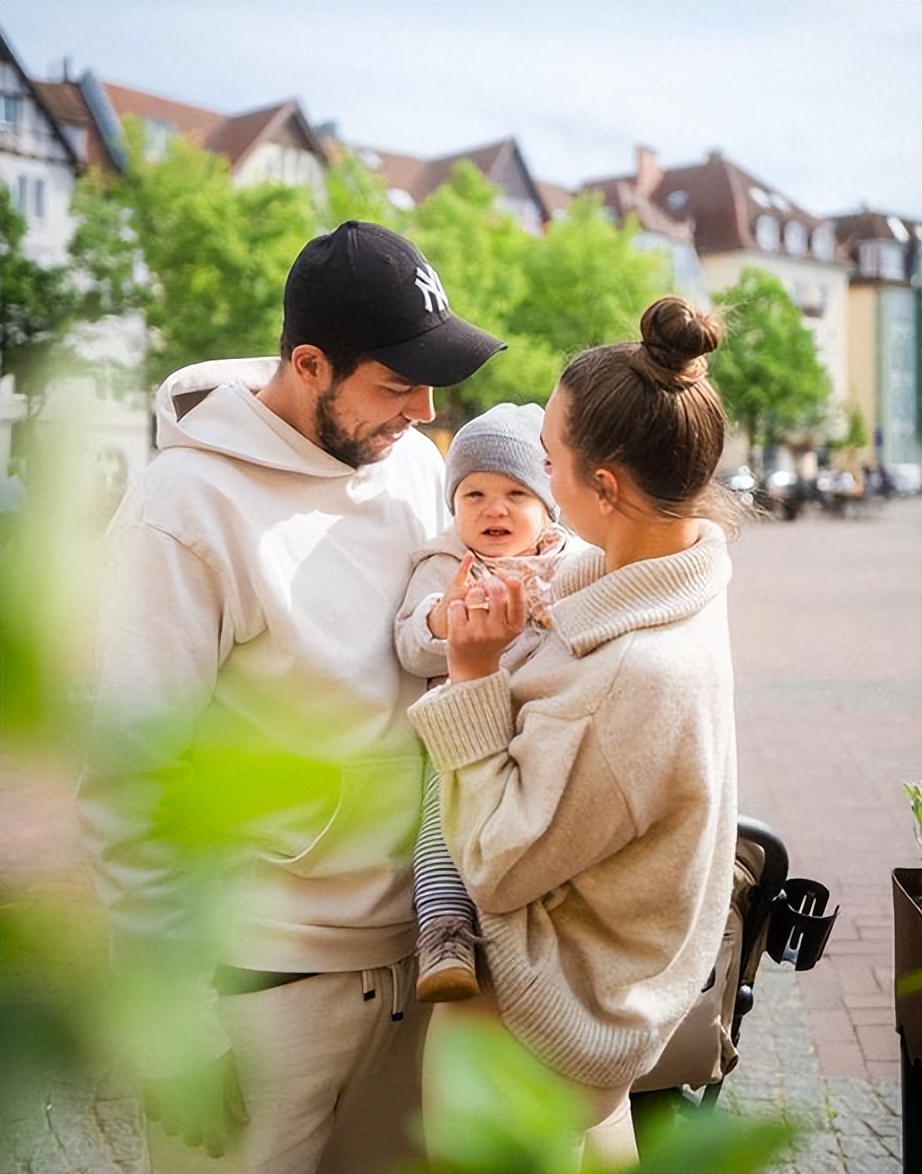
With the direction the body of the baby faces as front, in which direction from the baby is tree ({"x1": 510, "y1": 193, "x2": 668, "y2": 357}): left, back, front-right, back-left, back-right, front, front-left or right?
back

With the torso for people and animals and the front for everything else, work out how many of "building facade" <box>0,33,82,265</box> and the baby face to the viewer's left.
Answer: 0

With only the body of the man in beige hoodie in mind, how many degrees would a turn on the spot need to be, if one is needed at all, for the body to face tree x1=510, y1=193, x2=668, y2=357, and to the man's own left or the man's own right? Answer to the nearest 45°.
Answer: approximately 135° to the man's own left

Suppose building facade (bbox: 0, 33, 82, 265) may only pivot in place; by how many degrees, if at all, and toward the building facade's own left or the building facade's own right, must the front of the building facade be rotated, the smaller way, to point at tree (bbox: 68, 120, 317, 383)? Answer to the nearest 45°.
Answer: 0° — it already faces it

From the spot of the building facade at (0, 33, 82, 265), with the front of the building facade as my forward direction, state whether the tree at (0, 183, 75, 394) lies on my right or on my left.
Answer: on my right

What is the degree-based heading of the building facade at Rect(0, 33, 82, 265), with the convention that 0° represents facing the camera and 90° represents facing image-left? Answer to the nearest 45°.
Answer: approximately 315°

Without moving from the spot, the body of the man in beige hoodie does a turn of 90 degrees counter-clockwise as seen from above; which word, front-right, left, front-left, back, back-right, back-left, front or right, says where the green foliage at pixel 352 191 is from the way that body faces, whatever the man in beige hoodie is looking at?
front-left

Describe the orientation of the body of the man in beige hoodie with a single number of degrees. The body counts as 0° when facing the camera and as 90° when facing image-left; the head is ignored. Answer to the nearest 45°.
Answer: approximately 315°

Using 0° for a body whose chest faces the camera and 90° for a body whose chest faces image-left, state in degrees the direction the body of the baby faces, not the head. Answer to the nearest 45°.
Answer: approximately 0°

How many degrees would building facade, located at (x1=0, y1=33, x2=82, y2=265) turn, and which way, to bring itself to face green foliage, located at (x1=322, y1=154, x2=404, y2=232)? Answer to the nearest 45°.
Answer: approximately 45° to its left

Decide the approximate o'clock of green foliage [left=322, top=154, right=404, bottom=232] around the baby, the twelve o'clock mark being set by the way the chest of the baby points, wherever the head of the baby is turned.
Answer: The green foliage is roughly at 6 o'clock from the baby.
